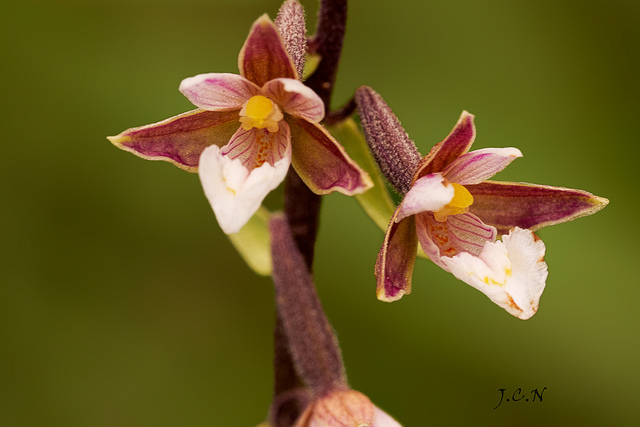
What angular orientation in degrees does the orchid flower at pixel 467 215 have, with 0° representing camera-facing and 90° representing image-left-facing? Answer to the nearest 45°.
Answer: approximately 315°
